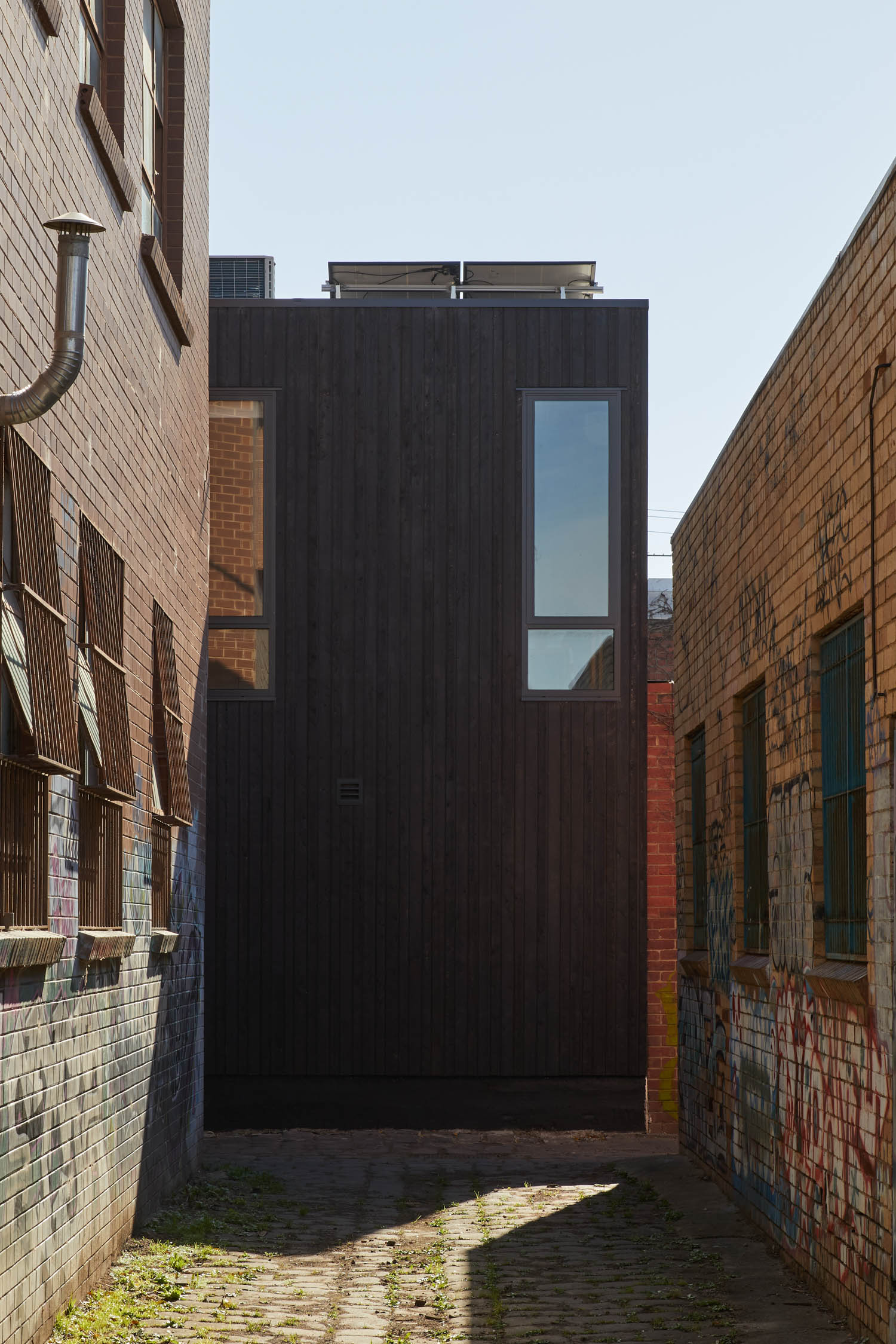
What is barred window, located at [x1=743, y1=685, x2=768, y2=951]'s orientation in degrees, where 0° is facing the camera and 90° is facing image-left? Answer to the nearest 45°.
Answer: approximately 90°

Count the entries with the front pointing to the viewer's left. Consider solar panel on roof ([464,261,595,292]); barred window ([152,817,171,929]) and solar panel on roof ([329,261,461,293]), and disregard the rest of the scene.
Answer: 0

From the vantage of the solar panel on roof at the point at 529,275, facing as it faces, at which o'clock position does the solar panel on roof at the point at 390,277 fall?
the solar panel on roof at the point at 390,277 is roughly at 9 o'clock from the solar panel on roof at the point at 529,275.

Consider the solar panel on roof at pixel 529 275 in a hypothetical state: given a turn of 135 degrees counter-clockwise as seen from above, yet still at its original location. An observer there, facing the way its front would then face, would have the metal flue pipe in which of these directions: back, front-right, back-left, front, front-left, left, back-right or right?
front-left

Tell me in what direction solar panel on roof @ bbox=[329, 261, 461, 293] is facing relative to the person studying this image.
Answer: facing away from the viewer

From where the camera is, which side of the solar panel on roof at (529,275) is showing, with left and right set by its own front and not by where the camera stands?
back

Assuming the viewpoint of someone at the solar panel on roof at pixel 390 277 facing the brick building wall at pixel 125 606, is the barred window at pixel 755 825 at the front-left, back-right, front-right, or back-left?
front-left

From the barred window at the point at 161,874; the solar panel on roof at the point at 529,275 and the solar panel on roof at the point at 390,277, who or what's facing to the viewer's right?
the barred window

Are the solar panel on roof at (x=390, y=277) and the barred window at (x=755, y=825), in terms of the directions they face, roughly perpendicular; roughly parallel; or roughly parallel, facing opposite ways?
roughly perpendicular

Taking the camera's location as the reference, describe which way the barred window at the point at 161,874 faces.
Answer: facing to the right of the viewer

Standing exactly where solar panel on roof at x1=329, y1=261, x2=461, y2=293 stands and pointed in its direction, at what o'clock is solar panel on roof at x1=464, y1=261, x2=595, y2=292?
solar panel on roof at x1=464, y1=261, x2=595, y2=292 is roughly at 3 o'clock from solar panel on roof at x1=329, y1=261, x2=461, y2=293.
